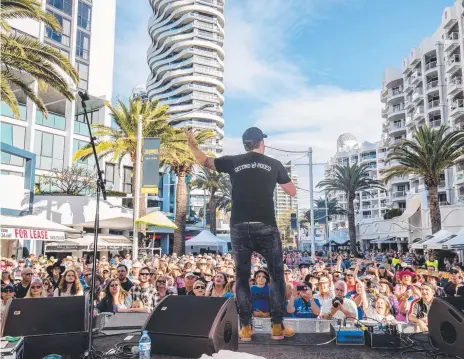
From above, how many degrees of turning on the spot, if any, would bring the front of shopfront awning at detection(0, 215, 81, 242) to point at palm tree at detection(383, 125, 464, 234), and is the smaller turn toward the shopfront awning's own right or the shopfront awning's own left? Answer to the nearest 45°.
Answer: approximately 45° to the shopfront awning's own left

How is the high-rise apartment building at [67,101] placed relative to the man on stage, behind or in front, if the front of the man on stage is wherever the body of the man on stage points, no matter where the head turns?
in front

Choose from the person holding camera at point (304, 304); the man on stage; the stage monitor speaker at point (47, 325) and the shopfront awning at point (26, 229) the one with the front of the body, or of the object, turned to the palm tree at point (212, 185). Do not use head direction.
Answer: the man on stage

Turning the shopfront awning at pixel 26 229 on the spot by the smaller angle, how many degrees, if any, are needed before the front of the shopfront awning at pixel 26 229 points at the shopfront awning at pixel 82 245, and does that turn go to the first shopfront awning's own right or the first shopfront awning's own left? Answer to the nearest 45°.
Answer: approximately 135° to the first shopfront awning's own left

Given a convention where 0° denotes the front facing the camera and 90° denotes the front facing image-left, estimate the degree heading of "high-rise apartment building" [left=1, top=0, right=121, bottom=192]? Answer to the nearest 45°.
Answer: approximately 315°

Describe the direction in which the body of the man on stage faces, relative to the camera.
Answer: away from the camera

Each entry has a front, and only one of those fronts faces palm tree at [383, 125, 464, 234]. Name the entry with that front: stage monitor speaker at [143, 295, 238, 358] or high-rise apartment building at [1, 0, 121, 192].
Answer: the high-rise apartment building

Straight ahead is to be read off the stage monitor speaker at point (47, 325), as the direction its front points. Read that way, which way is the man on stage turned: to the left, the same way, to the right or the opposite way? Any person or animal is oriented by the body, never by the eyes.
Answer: the opposite way

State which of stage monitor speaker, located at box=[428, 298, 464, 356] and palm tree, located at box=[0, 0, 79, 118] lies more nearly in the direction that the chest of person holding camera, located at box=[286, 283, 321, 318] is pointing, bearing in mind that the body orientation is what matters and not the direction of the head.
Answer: the stage monitor speaker
